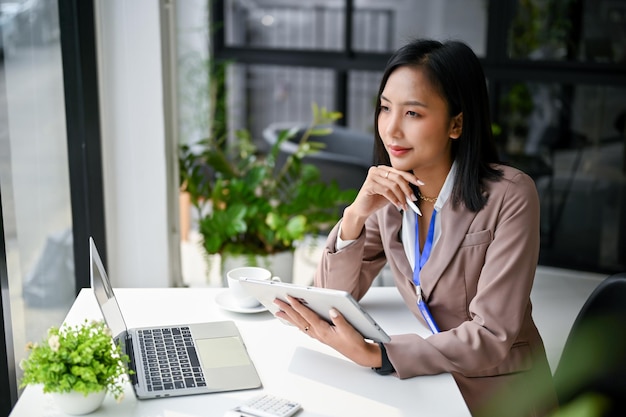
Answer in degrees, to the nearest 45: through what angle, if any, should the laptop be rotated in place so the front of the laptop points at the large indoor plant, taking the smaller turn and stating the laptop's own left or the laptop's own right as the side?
approximately 90° to the laptop's own left

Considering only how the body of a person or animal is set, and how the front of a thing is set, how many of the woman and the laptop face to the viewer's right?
1

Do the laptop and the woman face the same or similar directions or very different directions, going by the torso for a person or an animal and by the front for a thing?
very different directions

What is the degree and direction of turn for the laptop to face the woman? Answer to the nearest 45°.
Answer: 0° — it already faces them

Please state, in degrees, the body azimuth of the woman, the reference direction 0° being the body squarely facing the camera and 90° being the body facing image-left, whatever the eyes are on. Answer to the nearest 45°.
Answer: approximately 45°

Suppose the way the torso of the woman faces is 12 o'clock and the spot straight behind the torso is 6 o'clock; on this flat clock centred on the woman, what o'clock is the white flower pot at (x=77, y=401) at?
The white flower pot is roughly at 12 o'clock from the woman.

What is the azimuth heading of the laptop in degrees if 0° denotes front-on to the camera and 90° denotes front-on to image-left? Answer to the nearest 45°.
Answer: approximately 270°

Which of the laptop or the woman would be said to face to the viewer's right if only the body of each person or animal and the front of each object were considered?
the laptop
